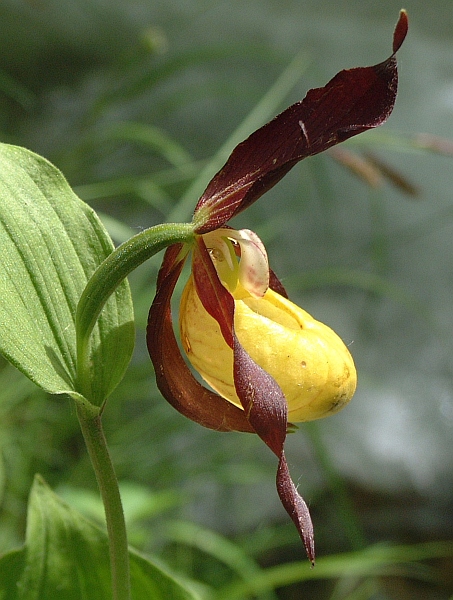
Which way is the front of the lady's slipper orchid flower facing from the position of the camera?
facing to the right of the viewer
